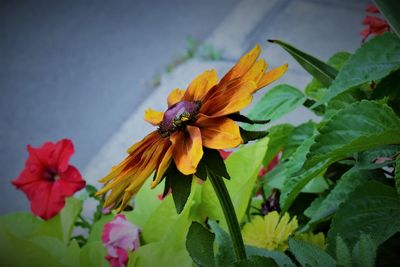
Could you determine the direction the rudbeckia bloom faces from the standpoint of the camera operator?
facing the viewer and to the left of the viewer

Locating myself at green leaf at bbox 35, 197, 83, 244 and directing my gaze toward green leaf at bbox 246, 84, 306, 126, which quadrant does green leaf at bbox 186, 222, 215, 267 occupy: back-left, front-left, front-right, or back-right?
front-right
